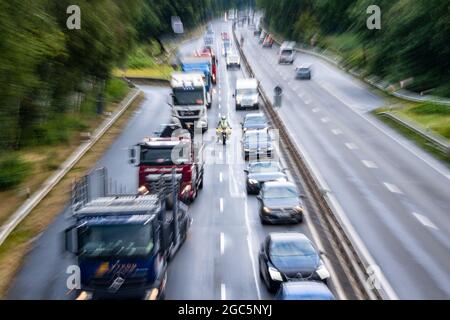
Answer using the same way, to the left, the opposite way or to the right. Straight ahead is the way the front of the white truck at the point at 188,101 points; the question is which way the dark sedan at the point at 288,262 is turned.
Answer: the same way

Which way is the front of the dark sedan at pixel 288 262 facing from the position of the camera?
facing the viewer

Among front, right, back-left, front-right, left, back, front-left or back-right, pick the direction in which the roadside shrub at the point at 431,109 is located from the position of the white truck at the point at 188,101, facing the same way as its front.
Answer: left

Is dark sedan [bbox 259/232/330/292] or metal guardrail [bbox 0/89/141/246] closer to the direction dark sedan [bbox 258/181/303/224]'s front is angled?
the dark sedan

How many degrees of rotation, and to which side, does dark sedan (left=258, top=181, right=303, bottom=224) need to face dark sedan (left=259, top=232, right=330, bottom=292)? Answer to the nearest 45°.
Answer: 0° — it already faces it

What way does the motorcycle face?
toward the camera

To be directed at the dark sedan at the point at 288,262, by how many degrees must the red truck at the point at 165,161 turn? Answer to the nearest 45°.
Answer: approximately 45° to its left

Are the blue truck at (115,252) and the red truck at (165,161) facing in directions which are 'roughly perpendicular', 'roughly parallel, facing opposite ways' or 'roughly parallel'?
roughly parallel

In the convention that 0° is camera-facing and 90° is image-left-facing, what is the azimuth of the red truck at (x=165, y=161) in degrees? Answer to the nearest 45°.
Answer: approximately 0°

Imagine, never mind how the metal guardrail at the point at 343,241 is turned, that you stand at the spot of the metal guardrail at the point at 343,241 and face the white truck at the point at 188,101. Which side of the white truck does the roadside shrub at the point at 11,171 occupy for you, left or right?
left

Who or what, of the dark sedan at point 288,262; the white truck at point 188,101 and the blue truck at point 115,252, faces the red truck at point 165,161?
the white truck

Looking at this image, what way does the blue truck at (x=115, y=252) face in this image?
toward the camera

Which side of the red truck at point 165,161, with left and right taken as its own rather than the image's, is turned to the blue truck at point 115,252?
front

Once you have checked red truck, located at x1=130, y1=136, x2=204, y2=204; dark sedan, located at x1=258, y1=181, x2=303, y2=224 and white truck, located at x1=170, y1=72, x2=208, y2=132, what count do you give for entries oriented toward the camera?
3

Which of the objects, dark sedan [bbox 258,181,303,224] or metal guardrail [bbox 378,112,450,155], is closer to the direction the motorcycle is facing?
the dark sedan

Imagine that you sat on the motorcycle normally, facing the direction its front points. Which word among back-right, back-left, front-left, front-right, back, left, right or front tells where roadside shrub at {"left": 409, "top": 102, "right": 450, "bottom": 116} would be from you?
left
